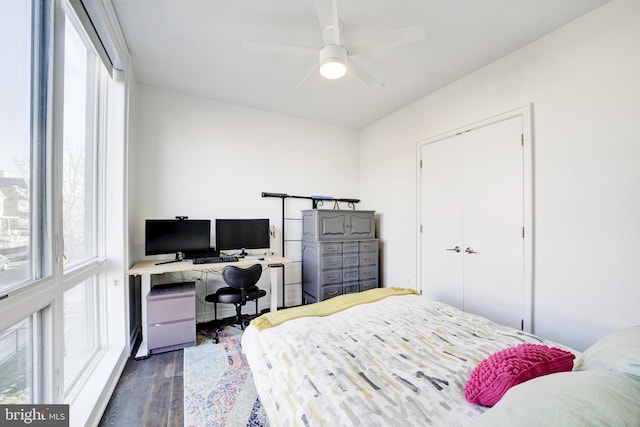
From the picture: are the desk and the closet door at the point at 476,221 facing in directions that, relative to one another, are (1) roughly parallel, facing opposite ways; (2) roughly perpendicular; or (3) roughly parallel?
roughly perpendicular

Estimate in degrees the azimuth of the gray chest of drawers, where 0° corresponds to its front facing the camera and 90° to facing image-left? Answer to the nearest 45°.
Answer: approximately 315°

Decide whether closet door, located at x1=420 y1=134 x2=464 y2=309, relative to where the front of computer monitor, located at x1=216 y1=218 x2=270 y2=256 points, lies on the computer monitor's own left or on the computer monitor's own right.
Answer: on the computer monitor's own left

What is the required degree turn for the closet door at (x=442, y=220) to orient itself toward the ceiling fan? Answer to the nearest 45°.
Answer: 0° — it already faces it

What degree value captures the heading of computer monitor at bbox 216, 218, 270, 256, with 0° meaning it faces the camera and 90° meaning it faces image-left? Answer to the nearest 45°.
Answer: approximately 0°

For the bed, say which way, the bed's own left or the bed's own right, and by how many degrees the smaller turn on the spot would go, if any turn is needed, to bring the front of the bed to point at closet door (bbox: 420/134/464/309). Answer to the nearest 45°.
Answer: approximately 45° to the bed's own right

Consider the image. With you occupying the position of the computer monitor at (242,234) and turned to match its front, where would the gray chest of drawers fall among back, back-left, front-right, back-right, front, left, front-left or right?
left

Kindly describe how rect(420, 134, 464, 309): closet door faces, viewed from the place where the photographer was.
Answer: facing the viewer and to the left of the viewer

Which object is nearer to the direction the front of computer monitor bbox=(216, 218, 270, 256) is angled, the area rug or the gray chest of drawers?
the area rug

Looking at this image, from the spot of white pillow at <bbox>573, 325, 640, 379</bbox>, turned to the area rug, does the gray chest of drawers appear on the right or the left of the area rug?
right

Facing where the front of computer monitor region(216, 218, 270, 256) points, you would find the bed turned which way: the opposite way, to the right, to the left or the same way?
the opposite way

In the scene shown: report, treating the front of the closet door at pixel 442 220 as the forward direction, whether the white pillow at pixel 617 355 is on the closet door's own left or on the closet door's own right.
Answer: on the closet door's own left

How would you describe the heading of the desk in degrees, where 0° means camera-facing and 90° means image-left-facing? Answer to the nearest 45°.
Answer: approximately 0°

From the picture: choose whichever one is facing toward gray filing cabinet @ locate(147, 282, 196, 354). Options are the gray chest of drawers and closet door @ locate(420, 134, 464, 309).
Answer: the closet door

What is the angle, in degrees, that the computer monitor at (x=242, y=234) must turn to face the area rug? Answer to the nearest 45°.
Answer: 0° — it already faces it

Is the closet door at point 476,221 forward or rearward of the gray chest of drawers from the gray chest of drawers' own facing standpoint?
forward
